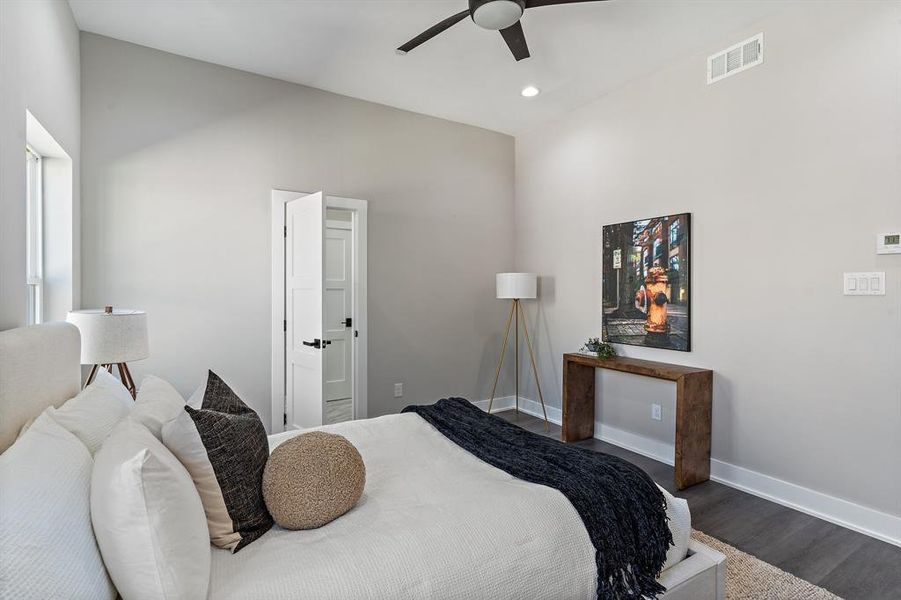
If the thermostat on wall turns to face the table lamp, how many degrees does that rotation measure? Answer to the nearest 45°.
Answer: approximately 45° to its right

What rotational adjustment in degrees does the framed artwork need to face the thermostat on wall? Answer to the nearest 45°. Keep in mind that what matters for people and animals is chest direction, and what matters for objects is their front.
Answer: approximately 90° to its left

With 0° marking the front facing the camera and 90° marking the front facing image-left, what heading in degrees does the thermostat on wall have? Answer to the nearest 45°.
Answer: approximately 0°

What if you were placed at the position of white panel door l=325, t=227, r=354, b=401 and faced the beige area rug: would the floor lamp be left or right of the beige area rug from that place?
left

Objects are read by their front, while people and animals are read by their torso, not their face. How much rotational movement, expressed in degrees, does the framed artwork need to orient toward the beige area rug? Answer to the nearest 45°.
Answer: approximately 45° to its left

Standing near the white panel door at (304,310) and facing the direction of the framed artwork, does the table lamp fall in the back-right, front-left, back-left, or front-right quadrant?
back-right

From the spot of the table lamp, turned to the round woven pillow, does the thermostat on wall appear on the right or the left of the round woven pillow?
left

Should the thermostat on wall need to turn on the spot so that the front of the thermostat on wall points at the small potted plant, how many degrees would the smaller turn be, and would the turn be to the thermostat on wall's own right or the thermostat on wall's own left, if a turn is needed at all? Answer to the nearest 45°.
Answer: approximately 90° to the thermostat on wall's own right

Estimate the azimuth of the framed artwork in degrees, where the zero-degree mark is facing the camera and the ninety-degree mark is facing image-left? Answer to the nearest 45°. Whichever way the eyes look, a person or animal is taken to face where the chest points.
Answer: approximately 45°
